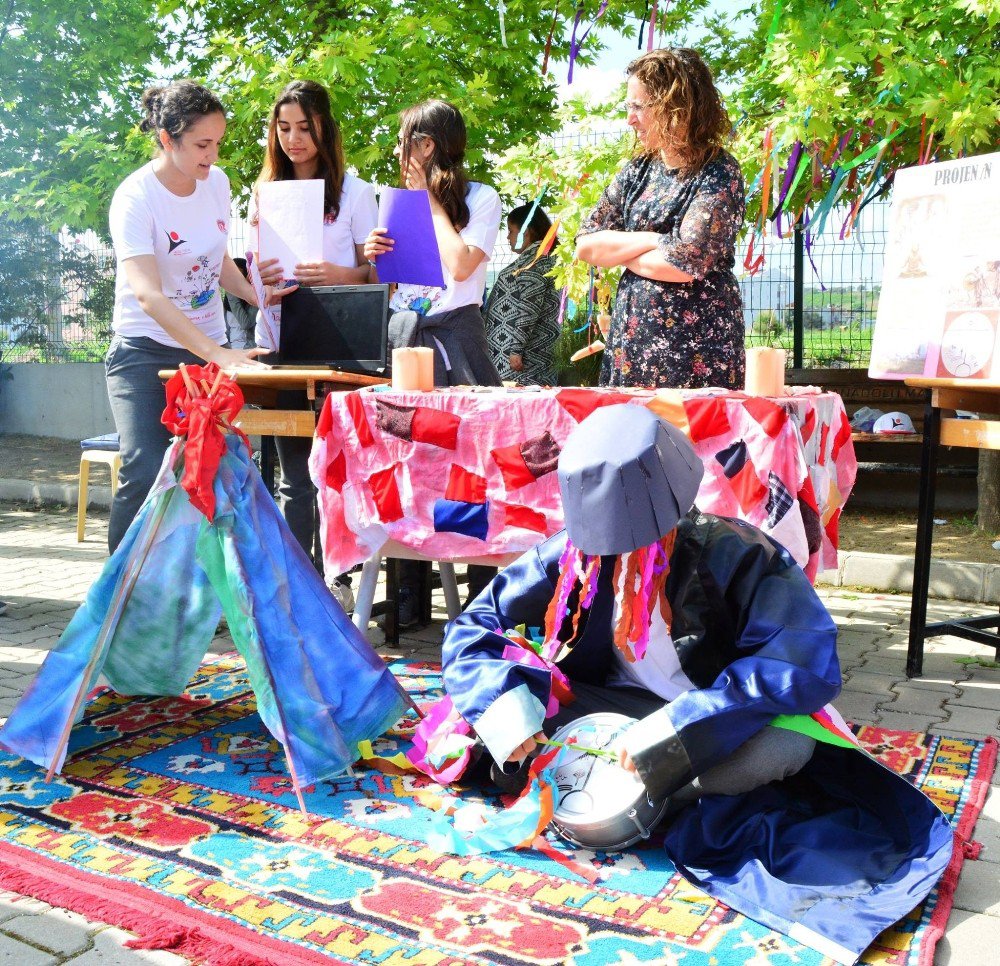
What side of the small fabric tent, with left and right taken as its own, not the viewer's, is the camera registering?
front

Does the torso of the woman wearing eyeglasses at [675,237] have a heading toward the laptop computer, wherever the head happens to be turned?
no

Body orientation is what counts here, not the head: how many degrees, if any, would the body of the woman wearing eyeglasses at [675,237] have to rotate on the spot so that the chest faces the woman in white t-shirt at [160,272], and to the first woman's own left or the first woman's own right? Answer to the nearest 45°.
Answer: approximately 45° to the first woman's own right

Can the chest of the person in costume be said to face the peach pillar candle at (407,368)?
no

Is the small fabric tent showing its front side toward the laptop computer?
no

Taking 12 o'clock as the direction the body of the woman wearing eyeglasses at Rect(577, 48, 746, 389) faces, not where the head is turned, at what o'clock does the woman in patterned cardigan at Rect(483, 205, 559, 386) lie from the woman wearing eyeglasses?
The woman in patterned cardigan is roughly at 4 o'clock from the woman wearing eyeglasses.

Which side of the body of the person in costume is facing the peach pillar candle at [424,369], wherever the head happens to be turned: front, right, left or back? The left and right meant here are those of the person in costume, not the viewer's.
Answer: right

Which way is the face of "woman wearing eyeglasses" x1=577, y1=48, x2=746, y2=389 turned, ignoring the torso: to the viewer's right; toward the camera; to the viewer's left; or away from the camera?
to the viewer's left

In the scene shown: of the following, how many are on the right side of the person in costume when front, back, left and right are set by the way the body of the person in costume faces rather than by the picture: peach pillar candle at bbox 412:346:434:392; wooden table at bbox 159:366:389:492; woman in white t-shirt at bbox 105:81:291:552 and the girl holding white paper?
4

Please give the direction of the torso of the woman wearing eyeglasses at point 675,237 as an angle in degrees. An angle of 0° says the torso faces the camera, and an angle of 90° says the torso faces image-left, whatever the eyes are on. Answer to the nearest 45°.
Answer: approximately 45°

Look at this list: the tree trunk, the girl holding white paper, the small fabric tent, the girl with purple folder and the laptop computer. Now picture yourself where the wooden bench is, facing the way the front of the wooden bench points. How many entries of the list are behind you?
0

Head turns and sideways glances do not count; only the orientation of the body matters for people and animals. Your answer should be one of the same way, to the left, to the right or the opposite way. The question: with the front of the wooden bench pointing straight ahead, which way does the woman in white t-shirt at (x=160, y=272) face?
to the left

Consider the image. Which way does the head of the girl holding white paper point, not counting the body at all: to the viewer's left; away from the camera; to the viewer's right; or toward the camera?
toward the camera

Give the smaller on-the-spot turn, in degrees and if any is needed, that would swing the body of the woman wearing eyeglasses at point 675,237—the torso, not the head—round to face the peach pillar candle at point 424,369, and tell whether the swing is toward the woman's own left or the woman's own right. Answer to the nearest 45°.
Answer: approximately 45° to the woman's own right

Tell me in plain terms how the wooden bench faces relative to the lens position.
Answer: facing the viewer

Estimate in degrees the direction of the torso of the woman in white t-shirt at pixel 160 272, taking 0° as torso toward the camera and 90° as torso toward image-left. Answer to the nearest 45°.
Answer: approximately 315°

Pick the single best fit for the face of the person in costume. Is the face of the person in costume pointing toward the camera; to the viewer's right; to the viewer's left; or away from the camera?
toward the camera
